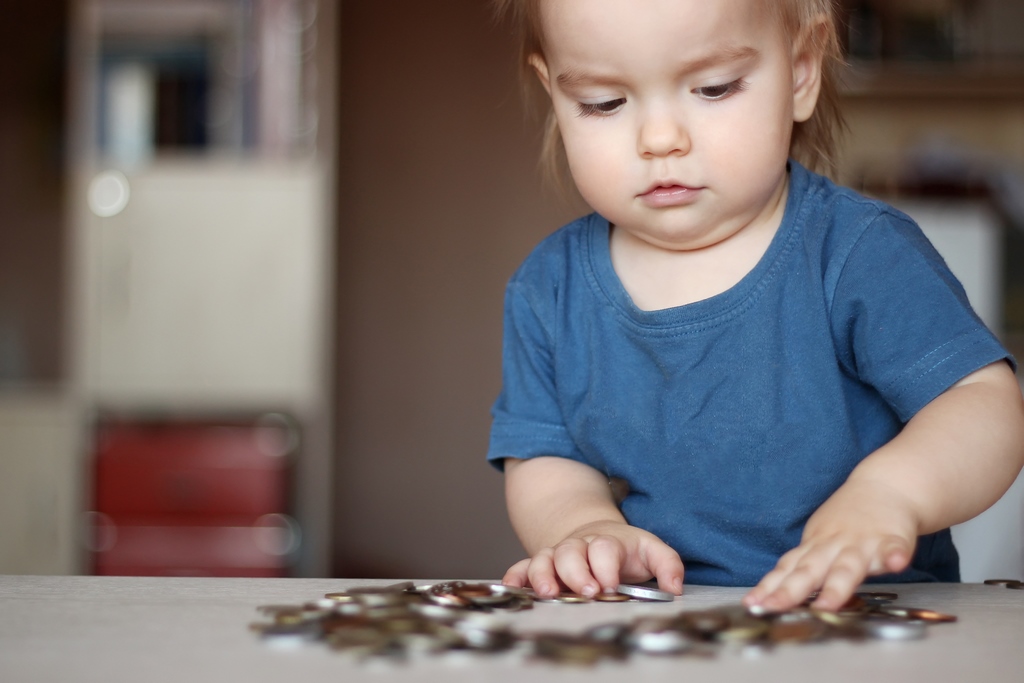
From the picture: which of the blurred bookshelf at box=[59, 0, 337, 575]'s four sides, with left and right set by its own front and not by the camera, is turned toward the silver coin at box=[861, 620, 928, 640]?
front

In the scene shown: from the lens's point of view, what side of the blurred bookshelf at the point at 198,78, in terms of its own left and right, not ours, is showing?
front

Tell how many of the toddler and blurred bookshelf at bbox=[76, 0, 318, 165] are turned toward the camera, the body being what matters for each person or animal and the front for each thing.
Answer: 2

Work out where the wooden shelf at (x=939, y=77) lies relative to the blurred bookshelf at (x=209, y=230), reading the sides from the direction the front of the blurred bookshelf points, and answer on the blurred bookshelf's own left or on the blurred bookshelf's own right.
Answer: on the blurred bookshelf's own left

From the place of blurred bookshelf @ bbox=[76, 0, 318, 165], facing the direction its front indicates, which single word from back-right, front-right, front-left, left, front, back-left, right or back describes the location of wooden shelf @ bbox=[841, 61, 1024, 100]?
left

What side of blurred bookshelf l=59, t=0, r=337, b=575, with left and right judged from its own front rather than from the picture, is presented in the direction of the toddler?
front

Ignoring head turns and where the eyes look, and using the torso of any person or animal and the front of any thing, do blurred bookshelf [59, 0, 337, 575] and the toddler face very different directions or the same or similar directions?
same or similar directions

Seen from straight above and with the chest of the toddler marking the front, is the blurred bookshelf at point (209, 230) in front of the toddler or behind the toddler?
behind

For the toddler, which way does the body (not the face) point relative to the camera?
toward the camera

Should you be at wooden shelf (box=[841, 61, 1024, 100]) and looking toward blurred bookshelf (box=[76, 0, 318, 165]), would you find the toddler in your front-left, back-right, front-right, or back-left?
front-left

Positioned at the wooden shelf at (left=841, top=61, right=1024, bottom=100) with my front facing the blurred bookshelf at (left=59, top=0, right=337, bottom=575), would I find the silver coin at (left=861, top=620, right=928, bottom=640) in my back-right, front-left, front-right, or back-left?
front-left

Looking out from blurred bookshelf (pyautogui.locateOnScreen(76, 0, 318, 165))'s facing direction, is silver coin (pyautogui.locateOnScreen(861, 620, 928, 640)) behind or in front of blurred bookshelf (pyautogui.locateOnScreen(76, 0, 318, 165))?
in front

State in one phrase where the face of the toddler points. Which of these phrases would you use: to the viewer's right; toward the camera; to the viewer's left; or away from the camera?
toward the camera
